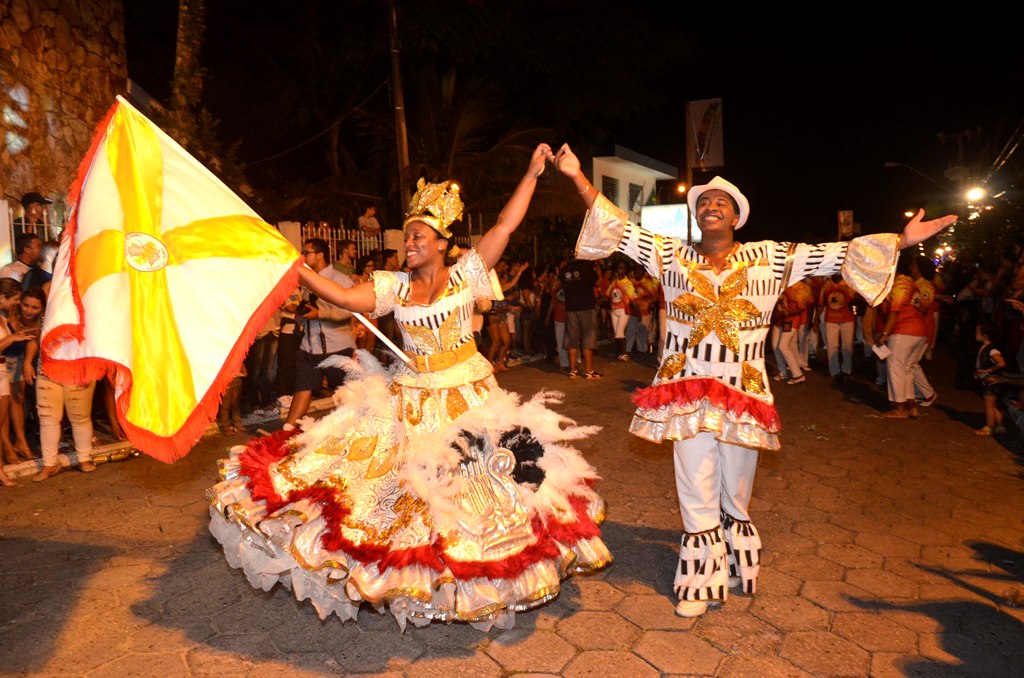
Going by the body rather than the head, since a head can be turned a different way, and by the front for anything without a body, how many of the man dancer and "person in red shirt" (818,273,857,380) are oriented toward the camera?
2

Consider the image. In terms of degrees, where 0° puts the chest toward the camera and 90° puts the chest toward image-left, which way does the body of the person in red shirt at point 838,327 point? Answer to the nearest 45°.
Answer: approximately 0°

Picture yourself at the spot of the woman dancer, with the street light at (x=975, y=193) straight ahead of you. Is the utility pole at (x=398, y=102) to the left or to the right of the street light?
left

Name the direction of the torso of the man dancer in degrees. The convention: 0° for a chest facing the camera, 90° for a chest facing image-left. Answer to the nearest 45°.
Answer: approximately 0°

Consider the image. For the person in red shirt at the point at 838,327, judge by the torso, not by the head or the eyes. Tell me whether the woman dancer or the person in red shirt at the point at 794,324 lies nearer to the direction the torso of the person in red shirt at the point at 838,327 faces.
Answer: the woman dancer

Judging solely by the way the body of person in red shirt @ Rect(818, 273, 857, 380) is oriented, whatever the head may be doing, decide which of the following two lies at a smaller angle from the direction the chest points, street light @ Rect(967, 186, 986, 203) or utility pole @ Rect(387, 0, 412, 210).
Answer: the utility pole

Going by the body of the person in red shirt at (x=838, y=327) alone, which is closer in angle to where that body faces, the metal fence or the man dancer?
the man dancer
